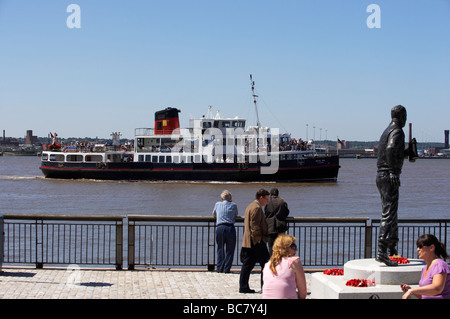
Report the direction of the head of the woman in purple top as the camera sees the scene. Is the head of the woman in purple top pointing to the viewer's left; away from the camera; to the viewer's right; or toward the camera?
to the viewer's left

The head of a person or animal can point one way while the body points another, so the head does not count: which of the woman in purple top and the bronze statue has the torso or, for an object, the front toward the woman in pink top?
the woman in purple top

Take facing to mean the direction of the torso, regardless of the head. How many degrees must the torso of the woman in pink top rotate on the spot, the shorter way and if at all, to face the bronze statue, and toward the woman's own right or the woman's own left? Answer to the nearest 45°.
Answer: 0° — they already face it

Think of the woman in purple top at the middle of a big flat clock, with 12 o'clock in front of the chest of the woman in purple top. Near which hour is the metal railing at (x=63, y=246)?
The metal railing is roughly at 1 o'clock from the woman in purple top.

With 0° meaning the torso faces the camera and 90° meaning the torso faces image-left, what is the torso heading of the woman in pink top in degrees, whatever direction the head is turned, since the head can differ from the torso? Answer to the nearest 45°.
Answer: approximately 225°

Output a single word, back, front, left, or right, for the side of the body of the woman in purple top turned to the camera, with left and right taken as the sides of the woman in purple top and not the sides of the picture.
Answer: left

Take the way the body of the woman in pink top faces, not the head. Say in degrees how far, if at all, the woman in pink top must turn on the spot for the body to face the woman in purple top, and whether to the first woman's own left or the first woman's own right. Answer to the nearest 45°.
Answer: approximately 45° to the first woman's own right
